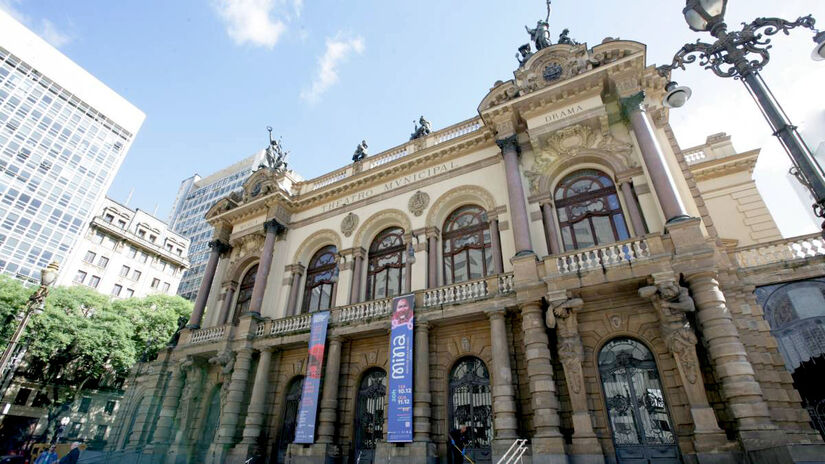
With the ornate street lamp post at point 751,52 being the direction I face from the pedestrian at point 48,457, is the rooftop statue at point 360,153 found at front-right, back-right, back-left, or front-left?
front-left

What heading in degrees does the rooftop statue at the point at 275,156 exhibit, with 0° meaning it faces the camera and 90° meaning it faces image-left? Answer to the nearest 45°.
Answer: approximately 45°

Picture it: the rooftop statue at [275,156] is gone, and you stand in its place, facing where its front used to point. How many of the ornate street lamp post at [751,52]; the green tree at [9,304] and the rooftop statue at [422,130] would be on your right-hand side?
1

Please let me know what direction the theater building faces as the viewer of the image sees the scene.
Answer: facing the viewer and to the left of the viewer

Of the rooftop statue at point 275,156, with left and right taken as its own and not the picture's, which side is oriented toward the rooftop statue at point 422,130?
left

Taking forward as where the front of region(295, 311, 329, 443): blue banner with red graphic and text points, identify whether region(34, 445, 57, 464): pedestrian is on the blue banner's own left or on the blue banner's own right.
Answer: on the blue banner's own right

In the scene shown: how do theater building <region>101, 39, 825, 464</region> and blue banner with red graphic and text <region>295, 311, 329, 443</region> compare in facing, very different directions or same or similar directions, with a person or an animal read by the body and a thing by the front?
same or similar directions

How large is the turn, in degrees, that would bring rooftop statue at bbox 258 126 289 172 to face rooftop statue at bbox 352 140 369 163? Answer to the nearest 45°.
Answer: approximately 90° to its left

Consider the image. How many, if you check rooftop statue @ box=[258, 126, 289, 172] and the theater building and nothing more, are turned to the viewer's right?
0

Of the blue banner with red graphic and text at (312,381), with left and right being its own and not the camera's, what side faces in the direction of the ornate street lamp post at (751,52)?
left

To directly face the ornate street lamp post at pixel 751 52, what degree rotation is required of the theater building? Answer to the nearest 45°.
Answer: approximately 45° to its left

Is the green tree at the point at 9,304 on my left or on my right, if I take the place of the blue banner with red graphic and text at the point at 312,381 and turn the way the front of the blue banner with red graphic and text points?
on my right

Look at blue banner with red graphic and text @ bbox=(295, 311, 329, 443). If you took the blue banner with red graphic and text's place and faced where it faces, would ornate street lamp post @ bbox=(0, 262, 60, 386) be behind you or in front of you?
in front
